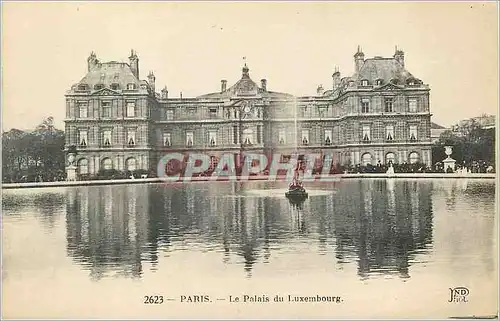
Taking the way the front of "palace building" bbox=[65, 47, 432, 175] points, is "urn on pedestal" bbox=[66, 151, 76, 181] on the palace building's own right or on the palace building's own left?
on the palace building's own right

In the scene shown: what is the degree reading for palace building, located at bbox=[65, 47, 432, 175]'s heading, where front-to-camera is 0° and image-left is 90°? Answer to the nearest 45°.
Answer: approximately 0°
